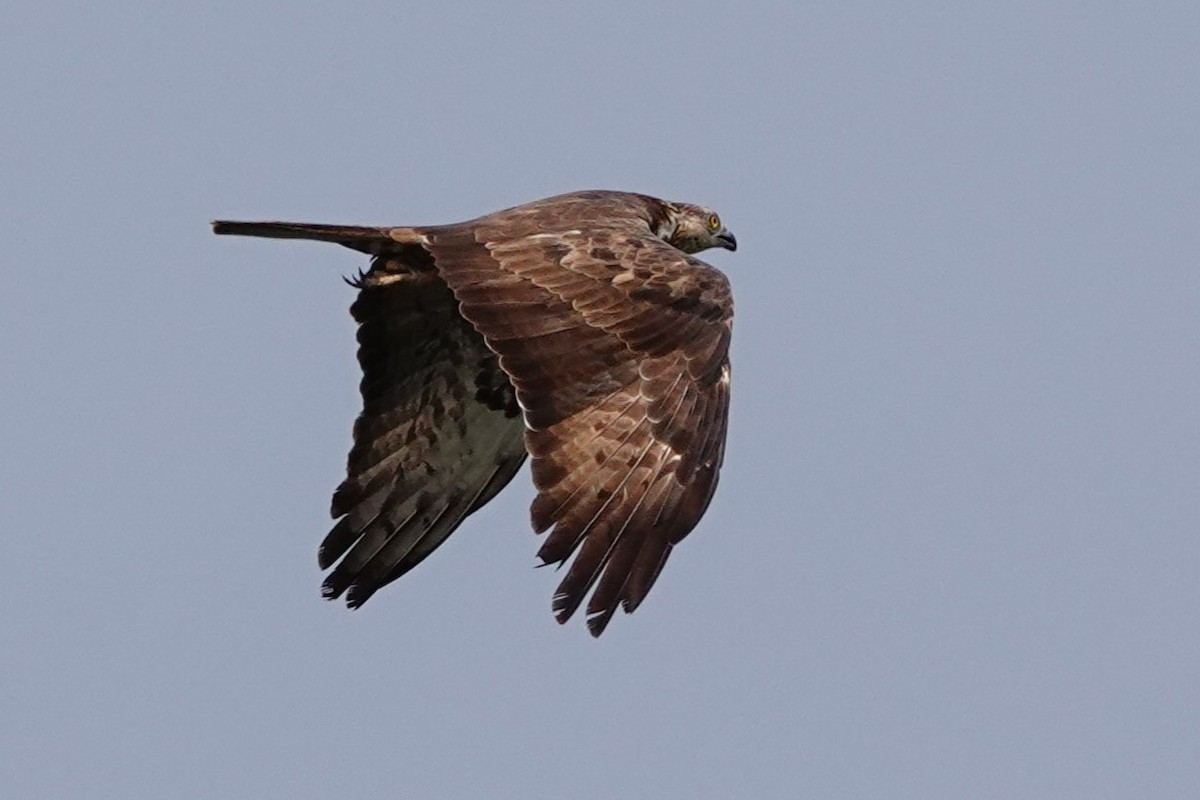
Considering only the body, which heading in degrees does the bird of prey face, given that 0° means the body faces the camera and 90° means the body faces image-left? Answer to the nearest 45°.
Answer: approximately 270°
